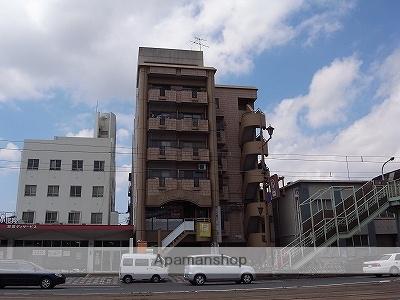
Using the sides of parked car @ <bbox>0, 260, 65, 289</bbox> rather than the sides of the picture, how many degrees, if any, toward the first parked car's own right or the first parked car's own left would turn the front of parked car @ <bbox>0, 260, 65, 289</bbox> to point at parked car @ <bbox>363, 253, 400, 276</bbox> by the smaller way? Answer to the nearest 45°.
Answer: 0° — it already faces it

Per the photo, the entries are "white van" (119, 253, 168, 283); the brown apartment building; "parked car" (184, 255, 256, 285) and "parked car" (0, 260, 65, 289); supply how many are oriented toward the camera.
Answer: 1

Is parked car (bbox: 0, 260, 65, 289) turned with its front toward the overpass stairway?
yes

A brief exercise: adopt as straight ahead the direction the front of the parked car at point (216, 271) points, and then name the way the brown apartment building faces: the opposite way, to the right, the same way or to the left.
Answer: to the right

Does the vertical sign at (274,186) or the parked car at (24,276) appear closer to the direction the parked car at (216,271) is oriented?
the vertical sign

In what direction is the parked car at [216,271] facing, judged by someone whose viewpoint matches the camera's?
facing to the right of the viewer

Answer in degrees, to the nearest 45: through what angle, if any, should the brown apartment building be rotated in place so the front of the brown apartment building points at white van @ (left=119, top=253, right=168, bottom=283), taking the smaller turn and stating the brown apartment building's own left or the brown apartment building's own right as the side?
0° — it already faces it

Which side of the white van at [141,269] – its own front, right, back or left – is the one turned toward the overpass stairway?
front

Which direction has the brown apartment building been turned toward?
toward the camera

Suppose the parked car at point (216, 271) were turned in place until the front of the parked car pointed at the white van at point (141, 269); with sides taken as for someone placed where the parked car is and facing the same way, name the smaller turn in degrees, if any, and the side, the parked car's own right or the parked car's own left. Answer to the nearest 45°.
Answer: approximately 135° to the parked car's own left

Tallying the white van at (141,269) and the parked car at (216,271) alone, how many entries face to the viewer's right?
2

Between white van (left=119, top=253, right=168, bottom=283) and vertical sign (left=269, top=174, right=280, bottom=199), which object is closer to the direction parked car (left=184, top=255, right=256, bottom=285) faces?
the vertical sign

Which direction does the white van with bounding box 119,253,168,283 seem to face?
to the viewer's right
